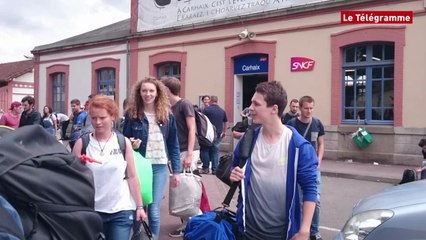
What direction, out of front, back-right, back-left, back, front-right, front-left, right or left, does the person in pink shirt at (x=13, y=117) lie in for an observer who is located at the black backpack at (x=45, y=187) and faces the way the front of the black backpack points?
back-left

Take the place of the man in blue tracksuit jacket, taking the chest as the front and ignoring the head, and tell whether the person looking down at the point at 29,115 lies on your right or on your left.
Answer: on your right

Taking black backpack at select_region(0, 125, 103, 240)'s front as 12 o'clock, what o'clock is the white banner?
The white banner is roughly at 8 o'clock from the black backpack.

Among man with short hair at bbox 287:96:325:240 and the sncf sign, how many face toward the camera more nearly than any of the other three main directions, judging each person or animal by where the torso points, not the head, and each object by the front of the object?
2

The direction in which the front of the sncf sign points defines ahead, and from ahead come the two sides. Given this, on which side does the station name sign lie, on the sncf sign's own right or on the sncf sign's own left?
on the sncf sign's own right

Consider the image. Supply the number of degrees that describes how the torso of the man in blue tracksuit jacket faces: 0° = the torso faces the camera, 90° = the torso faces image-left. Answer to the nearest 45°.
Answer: approximately 45°

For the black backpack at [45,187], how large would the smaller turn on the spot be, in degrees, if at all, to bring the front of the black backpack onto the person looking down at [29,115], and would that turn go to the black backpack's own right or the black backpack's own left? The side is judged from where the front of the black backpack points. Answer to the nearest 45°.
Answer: approximately 135° to the black backpack's own left

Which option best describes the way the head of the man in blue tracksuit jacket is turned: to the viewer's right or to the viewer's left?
to the viewer's left
